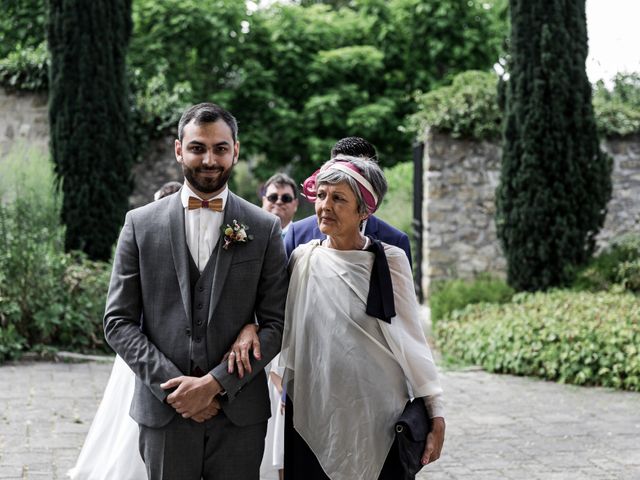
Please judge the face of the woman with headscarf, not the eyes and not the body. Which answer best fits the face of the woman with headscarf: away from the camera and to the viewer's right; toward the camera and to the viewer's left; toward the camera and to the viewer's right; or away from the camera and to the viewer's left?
toward the camera and to the viewer's left

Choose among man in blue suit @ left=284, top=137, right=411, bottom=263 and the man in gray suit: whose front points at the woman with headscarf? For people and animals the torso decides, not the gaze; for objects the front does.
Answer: the man in blue suit

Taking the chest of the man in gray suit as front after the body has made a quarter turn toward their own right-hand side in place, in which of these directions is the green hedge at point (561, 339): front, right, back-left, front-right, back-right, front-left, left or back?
back-right

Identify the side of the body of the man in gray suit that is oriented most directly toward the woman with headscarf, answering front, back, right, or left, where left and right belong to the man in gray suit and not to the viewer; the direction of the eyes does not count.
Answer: left

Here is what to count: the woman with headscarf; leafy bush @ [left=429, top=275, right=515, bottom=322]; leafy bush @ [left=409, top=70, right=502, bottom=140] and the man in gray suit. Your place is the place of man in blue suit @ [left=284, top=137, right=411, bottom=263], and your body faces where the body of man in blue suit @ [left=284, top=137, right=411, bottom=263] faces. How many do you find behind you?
2

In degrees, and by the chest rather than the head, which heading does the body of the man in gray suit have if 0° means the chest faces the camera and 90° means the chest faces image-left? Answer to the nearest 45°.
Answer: approximately 0°

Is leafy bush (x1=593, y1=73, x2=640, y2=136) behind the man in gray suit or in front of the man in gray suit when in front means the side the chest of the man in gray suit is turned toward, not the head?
behind

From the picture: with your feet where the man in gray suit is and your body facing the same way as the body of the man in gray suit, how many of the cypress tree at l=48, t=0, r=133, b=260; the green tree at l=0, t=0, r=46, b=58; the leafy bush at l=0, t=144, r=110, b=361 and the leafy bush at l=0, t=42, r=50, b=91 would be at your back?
4
